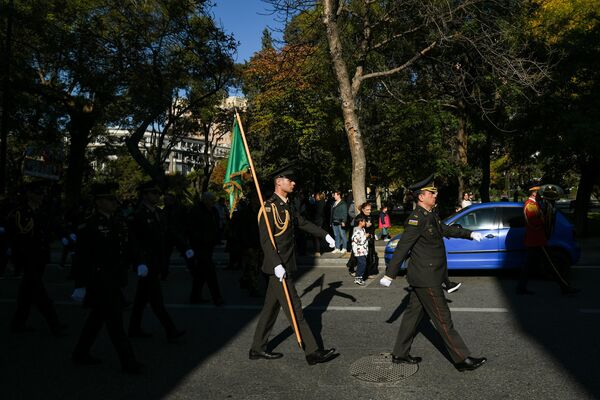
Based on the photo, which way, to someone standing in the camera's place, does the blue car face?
facing to the left of the viewer

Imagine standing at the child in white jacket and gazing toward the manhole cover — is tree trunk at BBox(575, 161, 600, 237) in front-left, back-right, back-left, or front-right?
back-left

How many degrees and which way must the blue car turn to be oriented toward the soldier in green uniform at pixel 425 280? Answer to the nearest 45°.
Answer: approximately 90° to its left
